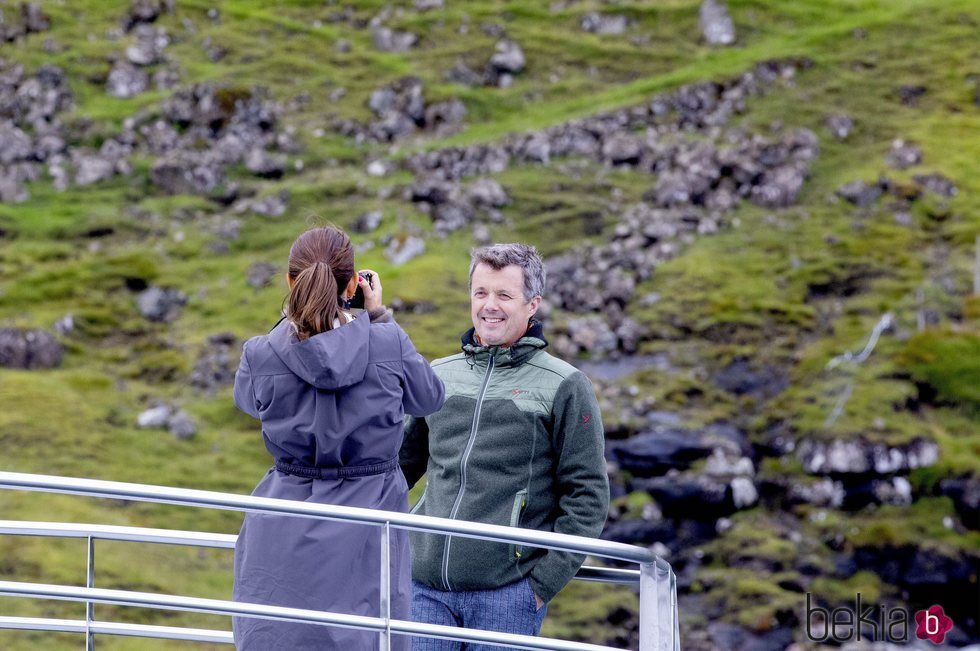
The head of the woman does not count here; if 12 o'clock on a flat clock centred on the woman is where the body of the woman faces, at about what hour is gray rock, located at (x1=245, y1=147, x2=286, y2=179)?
The gray rock is roughly at 12 o'clock from the woman.

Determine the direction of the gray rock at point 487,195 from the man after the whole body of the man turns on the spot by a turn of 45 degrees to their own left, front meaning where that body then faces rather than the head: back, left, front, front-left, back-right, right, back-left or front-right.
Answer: back

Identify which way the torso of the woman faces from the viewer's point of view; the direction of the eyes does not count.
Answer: away from the camera

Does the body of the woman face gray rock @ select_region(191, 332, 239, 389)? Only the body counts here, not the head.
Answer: yes

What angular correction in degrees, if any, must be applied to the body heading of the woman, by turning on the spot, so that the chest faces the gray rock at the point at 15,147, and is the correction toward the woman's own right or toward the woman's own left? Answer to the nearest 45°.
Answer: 0° — they already face it

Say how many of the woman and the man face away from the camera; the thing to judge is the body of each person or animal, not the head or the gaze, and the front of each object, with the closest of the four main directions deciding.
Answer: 1

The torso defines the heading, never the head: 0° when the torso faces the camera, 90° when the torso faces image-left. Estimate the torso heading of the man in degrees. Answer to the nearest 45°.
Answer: approximately 45°

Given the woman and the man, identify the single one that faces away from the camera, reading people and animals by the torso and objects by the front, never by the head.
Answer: the woman

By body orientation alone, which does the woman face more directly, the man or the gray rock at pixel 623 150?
the gray rock

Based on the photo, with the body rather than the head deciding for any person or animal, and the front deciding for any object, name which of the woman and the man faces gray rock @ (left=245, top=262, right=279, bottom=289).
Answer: the woman

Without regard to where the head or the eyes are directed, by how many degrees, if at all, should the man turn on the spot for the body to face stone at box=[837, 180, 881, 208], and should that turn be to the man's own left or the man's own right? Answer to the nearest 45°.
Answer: approximately 135° to the man's own right
